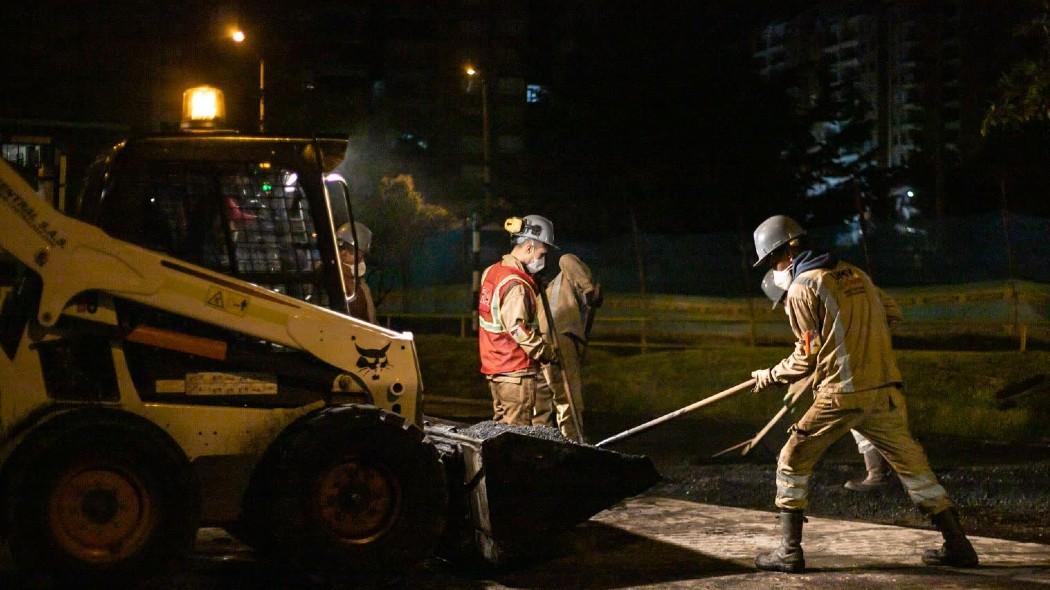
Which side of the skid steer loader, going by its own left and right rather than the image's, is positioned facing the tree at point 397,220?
left

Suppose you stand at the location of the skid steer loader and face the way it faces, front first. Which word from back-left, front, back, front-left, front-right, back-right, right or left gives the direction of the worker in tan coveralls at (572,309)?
front-left

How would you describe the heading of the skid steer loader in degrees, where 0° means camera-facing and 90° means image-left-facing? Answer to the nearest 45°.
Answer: approximately 270°

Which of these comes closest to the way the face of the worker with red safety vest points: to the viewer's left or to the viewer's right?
to the viewer's right

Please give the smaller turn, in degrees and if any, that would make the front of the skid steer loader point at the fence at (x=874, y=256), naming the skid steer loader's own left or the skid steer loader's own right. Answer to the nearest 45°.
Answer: approximately 45° to the skid steer loader's own left
